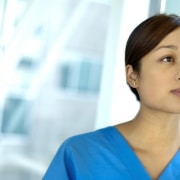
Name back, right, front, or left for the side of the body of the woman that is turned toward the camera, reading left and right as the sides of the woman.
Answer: front
